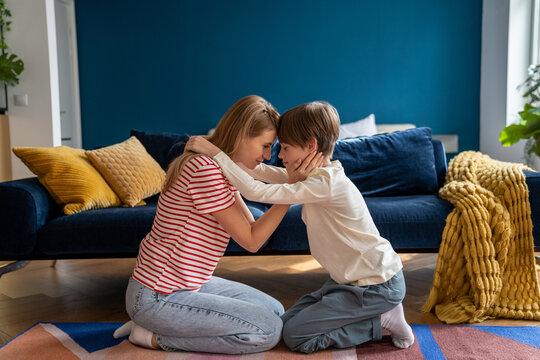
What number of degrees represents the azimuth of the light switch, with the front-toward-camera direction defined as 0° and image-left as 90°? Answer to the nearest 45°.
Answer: approximately 0°

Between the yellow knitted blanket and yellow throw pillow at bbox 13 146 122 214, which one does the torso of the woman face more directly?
the yellow knitted blanket

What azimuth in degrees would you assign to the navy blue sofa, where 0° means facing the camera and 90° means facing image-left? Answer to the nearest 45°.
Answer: approximately 0°

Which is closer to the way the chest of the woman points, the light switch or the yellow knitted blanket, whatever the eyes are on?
the yellow knitted blanket

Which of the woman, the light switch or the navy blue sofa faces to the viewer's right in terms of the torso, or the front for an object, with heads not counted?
the woman

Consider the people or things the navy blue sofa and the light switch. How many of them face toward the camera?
2

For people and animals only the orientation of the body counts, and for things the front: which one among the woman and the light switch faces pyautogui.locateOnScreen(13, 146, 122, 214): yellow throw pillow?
the light switch

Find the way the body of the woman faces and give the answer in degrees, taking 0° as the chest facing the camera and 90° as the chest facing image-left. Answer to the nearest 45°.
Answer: approximately 270°

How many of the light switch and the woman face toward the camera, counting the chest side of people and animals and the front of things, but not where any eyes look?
1
